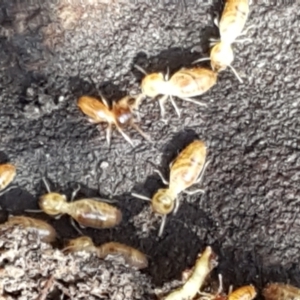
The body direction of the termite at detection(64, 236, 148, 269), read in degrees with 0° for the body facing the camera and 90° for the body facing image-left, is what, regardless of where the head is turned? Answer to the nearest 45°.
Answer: approximately 90°

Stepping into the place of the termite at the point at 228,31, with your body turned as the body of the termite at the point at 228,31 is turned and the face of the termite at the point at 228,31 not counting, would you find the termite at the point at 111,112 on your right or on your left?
on your right

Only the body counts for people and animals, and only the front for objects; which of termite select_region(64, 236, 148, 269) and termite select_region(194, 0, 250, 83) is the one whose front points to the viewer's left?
termite select_region(64, 236, 148, 269)

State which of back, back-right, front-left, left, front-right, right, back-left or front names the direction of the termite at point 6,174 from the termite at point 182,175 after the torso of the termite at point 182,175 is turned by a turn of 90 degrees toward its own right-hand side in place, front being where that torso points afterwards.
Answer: front-left

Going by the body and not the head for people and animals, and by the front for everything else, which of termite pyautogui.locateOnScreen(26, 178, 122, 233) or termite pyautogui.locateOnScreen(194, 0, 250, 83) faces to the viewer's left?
termite pyautogui.locateOnScreen(26, 178, 122, 233)

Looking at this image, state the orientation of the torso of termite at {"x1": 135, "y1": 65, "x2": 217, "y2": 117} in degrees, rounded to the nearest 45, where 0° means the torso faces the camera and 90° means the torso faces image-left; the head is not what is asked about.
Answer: approximately 90°

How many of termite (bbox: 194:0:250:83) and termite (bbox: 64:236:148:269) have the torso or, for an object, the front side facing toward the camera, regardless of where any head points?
1
